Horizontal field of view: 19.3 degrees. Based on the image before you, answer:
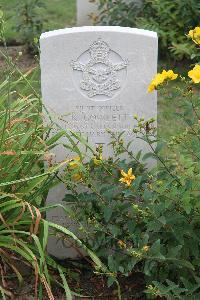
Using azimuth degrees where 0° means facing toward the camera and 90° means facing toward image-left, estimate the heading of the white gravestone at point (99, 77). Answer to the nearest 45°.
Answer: approximately 0°

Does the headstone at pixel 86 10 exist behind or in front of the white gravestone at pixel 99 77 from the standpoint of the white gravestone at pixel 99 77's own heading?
behind
